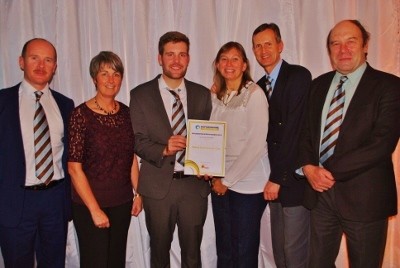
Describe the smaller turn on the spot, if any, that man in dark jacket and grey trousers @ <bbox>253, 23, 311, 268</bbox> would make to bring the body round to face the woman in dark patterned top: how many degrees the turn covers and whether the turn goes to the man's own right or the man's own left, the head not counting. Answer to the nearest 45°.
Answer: approximately 45° to the man's own right

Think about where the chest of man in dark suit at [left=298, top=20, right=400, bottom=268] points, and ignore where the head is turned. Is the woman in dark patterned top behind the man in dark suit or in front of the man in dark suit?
in front

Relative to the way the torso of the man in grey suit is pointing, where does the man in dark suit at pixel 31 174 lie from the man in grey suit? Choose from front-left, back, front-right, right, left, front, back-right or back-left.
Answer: right

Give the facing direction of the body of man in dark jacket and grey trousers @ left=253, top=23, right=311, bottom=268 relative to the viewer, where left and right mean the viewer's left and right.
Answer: facing the viewer and to the left of the viewer

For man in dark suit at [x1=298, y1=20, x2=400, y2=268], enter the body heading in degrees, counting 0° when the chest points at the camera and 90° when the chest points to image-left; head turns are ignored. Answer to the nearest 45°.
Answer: approximately 45°

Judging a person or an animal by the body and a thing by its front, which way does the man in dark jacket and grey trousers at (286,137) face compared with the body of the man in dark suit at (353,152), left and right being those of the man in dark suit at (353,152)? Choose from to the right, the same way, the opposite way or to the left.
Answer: the same way

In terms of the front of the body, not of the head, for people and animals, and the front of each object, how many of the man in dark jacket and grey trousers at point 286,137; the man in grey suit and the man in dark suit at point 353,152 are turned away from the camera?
0

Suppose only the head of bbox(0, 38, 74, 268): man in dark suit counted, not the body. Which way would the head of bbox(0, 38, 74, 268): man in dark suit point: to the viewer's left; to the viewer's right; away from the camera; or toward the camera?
toward the camera

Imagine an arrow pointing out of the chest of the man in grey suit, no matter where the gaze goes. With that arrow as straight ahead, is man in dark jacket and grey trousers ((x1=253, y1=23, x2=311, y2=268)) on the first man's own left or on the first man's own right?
on the first man's own left

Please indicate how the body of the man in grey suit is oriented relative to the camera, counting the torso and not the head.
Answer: toward the camera

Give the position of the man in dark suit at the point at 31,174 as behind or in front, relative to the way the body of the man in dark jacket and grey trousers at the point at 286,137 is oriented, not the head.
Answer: in front

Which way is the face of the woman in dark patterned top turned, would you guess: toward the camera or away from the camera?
toward the camera

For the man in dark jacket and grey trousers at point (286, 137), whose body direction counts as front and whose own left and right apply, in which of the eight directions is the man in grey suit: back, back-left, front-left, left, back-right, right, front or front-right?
front-right

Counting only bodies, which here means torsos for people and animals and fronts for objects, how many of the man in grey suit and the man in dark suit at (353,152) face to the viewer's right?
0

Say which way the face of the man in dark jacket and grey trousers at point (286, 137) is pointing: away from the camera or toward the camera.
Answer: toward the camera
